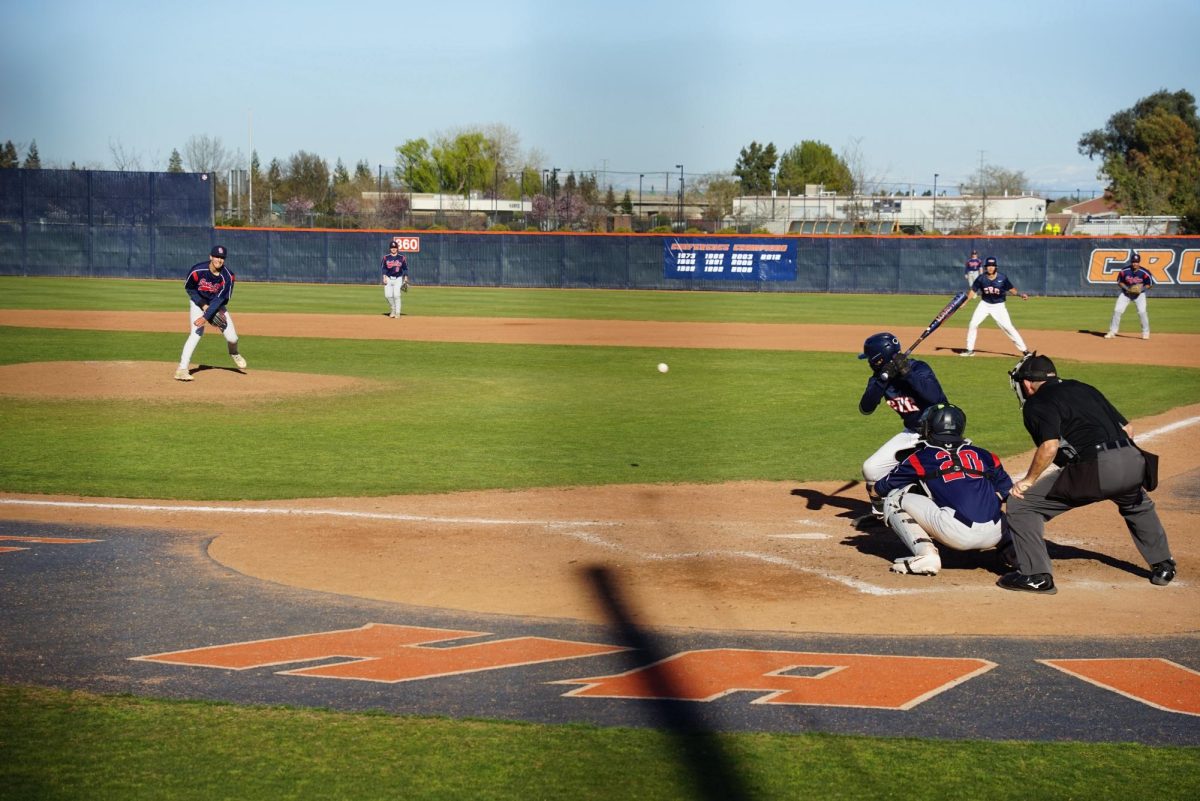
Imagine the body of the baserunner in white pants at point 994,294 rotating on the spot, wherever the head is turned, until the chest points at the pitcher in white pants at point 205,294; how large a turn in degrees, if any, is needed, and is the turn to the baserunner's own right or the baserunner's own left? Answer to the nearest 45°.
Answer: approximately 45° to the baserunner's own right

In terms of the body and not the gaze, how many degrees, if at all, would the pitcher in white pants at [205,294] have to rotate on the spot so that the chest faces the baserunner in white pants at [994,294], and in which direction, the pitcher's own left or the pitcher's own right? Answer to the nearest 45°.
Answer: approximately 45° to the pitcher's own left

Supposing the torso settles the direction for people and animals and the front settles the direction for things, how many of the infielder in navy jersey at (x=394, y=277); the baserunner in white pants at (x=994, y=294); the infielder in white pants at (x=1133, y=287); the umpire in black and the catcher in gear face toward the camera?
3

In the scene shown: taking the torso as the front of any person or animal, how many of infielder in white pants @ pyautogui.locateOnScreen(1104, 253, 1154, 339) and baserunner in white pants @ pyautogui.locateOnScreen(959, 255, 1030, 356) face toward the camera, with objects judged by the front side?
2

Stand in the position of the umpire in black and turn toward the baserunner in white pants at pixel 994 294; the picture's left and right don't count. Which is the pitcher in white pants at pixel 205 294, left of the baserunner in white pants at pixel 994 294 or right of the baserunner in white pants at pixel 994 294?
left

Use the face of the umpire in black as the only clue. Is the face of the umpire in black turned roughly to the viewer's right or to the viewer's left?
to the viewer's left

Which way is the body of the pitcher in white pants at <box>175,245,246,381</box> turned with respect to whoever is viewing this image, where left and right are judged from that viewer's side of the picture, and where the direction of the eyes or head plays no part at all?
facing the viewer and to the right of the viewer

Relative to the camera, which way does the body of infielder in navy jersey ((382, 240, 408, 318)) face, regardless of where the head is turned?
toward the camera

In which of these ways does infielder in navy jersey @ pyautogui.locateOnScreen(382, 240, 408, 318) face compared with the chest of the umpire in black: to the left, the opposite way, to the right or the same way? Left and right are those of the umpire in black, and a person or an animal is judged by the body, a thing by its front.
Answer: the opposite way

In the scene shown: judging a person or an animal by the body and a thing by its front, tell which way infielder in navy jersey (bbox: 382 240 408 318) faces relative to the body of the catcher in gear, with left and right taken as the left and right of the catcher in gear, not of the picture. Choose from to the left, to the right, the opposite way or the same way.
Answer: the opposite way

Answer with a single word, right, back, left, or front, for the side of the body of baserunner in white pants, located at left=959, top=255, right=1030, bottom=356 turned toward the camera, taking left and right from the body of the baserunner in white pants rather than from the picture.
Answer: front

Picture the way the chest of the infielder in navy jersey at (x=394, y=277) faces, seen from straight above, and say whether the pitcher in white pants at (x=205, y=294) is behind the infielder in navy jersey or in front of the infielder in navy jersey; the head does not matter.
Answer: in front

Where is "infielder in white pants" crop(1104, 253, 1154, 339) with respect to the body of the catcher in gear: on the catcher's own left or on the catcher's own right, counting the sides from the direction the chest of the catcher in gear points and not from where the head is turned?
on the catcher's own right

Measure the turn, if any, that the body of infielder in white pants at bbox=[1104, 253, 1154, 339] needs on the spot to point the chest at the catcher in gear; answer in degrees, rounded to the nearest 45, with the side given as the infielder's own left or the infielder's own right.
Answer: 0° — they already face them

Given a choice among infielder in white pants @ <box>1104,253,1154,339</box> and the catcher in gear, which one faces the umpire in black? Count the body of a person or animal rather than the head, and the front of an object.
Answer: the infielder in white pants

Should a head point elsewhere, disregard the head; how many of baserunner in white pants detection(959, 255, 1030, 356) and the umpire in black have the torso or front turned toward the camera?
1

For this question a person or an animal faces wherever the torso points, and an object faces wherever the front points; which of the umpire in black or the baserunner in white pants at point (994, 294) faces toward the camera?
the baserunner in white pants

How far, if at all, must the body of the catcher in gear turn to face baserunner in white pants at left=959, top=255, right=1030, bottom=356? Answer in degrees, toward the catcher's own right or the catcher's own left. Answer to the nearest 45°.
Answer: approximately 45° to the catcher's own right

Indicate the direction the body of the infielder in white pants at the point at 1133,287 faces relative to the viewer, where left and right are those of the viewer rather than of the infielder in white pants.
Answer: facing the viewer
